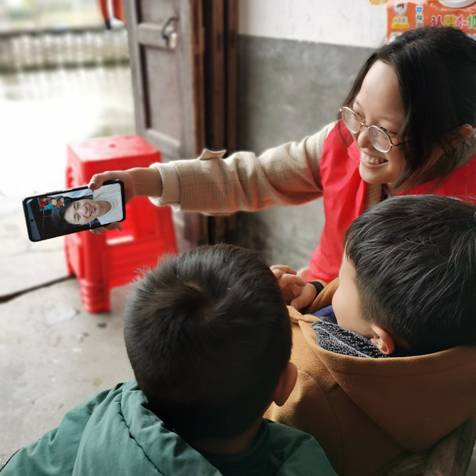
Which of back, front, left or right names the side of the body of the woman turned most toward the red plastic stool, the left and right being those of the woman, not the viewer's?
right

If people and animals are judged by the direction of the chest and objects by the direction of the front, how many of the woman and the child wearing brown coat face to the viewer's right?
0

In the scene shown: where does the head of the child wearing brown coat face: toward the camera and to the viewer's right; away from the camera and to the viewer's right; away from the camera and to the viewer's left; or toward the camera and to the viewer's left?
away from the camera and to the viewer's left

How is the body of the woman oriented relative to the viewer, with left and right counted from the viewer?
facing the viewer and to the left of the viewer

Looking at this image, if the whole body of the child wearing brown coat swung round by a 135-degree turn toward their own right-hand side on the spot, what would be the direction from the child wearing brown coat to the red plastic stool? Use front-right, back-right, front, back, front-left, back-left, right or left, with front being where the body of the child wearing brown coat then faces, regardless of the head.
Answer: back-left

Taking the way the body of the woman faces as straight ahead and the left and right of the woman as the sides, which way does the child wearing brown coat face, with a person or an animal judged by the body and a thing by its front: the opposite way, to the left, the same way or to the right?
to the right

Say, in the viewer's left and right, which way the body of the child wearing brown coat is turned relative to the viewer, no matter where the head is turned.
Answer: facing away from the viewer and to the left of the viewer

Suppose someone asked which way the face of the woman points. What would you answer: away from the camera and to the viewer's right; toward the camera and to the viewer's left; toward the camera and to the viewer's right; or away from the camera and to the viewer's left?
toward the camera and to the viewer's left
